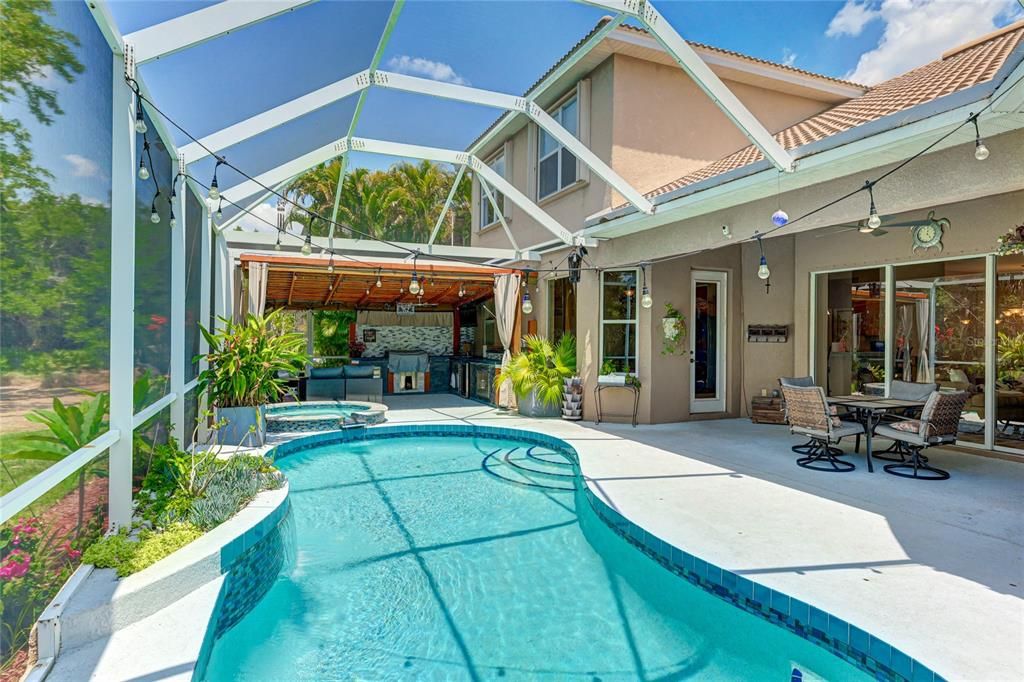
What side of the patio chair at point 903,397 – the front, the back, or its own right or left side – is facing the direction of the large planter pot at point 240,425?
front

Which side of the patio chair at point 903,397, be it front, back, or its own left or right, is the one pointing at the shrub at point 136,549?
front

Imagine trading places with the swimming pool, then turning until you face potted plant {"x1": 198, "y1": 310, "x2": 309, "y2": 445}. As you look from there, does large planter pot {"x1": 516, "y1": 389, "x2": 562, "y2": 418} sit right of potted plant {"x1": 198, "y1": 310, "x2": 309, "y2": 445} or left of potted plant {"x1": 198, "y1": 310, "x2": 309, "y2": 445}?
right

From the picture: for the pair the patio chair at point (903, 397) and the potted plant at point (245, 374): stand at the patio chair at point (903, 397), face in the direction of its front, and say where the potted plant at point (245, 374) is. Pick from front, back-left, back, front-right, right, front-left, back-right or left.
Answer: front

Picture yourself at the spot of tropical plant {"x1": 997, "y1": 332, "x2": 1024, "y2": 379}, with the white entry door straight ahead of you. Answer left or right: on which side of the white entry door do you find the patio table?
left

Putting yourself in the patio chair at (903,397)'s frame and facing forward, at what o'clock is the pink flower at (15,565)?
The pink flower is roughly at 11 o'clock from the patio chair.

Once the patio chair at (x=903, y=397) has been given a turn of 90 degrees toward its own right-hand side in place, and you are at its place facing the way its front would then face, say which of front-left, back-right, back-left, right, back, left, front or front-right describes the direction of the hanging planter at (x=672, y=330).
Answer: front-left

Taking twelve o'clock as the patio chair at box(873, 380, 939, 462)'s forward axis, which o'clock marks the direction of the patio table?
The patio table is roughly at 11 o'clock from the patio chair.

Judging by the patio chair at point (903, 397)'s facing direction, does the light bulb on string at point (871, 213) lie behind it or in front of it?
in front

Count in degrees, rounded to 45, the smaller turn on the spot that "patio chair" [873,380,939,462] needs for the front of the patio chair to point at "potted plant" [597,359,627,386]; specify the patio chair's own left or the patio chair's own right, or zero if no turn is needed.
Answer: approximately 45° to the patio chair's own right

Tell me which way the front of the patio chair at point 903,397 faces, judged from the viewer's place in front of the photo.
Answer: facing the viewer and to the left of the viewer

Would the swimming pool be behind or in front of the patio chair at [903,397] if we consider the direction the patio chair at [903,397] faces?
in front
